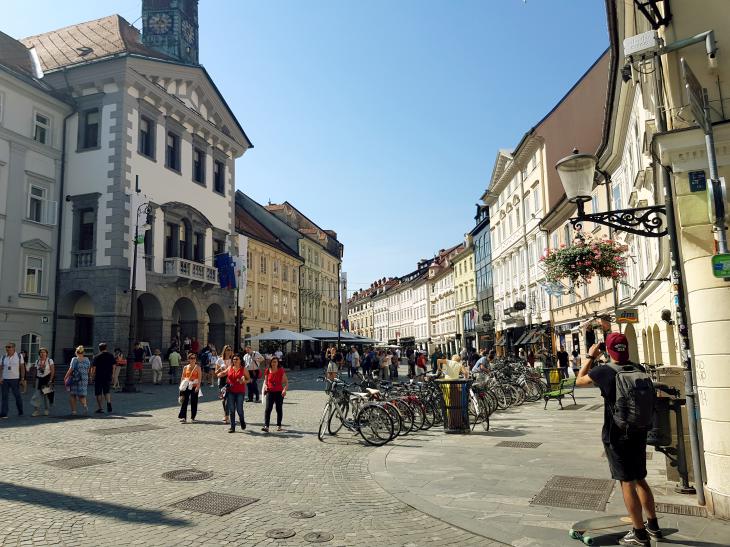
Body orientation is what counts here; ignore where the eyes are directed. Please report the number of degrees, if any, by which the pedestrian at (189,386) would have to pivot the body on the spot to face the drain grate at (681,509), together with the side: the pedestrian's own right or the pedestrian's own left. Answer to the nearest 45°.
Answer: approximately 45° to the pedestrian's own left

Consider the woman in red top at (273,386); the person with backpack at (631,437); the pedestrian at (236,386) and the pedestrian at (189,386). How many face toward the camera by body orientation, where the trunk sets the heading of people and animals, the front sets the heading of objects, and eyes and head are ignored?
3

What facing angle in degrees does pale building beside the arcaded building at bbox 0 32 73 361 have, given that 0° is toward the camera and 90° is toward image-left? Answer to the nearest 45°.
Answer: approximately 315°

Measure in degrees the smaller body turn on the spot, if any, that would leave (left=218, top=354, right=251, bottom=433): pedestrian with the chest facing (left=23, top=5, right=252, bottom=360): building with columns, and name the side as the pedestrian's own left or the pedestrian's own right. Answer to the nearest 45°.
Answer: approximately 180°

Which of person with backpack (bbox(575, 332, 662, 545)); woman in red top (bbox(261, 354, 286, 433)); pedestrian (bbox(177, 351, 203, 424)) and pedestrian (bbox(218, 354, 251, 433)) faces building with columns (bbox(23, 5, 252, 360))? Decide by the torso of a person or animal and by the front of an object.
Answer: the person with backpack

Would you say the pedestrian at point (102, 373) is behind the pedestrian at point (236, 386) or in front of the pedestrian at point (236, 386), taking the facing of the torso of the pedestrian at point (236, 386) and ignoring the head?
behind

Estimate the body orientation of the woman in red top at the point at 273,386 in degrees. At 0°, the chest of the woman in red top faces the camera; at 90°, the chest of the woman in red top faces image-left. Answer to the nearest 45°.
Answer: approximately 0°

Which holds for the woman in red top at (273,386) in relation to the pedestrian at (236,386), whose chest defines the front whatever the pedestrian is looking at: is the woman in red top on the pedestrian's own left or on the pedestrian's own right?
on the pedestrian's own left

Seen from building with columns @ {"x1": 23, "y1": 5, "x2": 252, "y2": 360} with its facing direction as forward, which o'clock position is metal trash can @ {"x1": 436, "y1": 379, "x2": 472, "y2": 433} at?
The metal trash can is roughly at 1 o'clock from the building with columns.

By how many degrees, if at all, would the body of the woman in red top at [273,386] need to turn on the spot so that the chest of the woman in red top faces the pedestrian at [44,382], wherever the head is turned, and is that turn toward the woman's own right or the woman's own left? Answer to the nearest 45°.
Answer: approximately 135° to the woman's own right

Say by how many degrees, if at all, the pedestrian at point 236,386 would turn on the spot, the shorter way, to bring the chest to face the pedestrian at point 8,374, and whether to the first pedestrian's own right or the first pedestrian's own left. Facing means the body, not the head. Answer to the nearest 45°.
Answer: approximately 135° to the first pedestrian's own right

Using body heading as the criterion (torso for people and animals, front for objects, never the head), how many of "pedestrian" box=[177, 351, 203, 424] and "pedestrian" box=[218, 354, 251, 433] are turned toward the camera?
2

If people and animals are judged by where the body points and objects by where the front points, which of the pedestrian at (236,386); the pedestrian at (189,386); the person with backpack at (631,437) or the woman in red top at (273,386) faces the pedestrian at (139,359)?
the person with backpack

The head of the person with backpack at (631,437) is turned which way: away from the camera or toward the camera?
away from the camera
